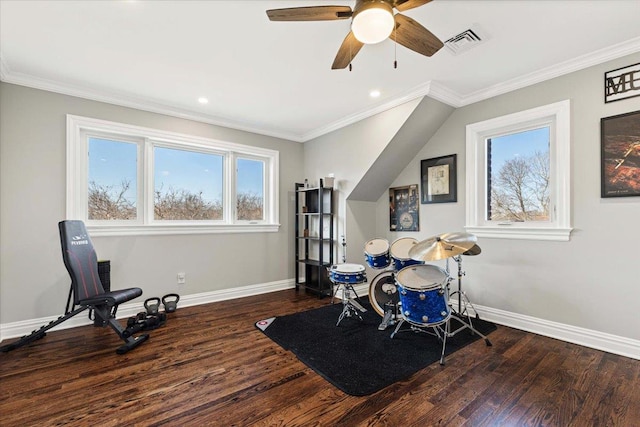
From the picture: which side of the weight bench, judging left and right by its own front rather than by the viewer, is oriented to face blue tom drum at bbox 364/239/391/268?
front

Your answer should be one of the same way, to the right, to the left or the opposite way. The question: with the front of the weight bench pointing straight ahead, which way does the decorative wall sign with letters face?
the opposite way

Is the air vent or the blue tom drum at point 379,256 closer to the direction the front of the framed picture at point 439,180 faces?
the blue tom drum

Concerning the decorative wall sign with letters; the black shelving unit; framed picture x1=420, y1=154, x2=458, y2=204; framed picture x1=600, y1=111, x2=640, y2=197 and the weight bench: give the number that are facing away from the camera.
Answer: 0

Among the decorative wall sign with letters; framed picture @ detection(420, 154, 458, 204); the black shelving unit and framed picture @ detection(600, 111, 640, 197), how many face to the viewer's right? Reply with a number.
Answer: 0

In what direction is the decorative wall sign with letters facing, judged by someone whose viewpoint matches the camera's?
facing the viewer and to the left of the viewer

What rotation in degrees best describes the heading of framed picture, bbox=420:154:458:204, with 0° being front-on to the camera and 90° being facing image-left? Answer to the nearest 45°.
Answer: approximately 45°

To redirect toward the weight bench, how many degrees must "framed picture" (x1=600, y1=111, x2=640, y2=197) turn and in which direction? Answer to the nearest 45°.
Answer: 0° — it already faces it

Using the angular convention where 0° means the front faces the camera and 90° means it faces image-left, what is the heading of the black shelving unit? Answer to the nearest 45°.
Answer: approximately 45°

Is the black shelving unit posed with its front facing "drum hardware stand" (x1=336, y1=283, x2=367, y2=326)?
no

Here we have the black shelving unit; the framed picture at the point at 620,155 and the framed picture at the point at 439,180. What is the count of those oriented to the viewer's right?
0

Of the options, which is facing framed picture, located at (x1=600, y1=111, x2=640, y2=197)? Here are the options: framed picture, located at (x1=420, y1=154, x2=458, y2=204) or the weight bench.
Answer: the weight bench
